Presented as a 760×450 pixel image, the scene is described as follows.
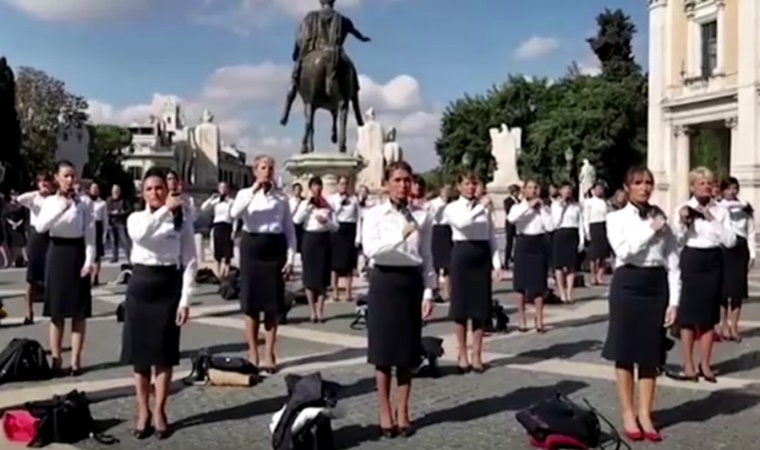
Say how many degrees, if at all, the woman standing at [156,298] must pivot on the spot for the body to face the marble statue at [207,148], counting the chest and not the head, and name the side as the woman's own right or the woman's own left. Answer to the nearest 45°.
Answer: approximately 180°

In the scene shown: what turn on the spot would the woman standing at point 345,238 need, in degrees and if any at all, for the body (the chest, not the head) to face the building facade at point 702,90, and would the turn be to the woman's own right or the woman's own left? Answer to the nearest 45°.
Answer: approximately 135° to the woman's own left

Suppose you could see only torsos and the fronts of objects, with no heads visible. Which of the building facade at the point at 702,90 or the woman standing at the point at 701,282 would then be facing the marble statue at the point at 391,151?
the building facade

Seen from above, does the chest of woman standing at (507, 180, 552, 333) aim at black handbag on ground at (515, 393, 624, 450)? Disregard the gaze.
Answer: yes
